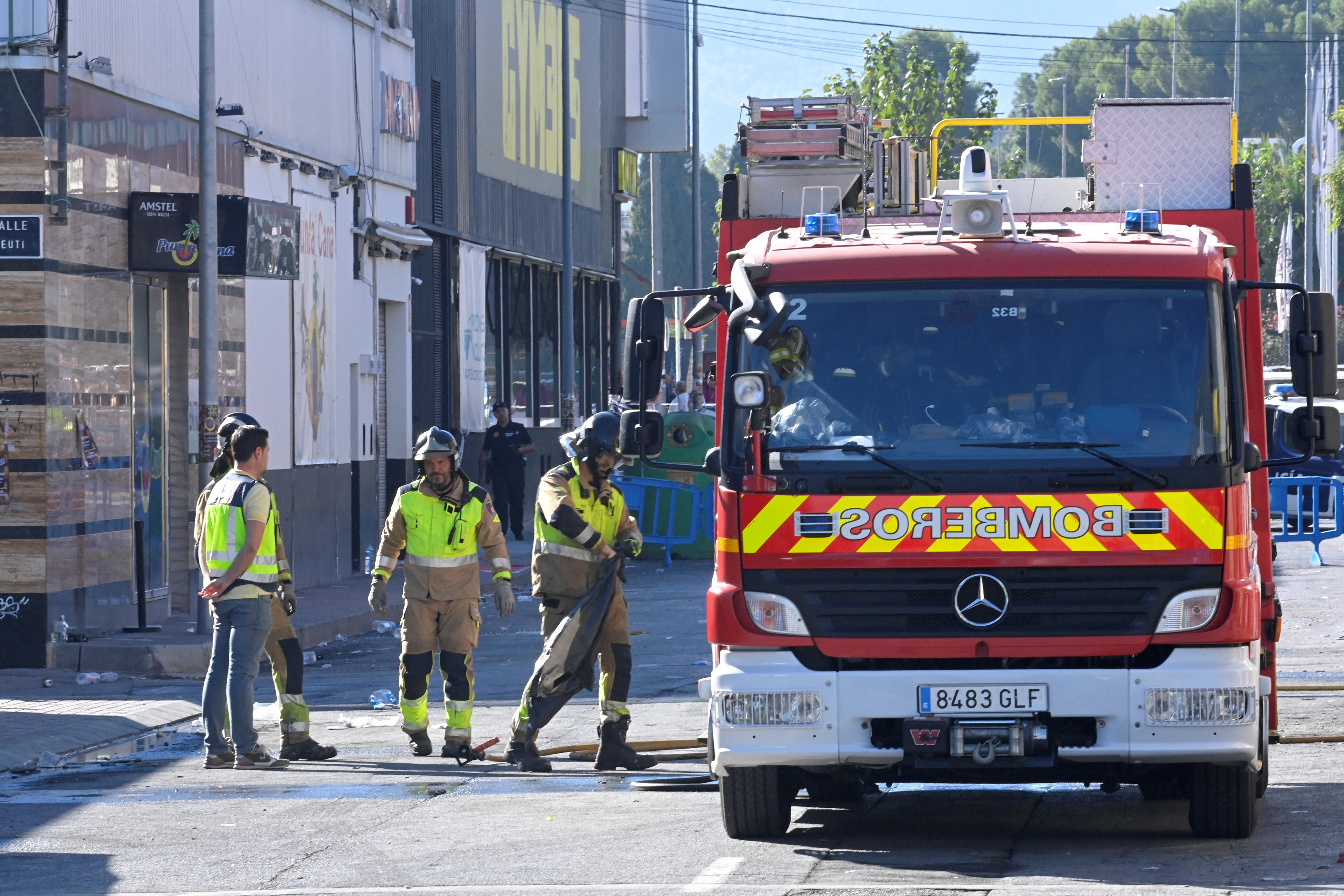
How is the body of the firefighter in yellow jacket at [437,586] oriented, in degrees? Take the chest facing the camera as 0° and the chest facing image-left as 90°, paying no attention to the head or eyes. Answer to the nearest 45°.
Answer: approximately 0°

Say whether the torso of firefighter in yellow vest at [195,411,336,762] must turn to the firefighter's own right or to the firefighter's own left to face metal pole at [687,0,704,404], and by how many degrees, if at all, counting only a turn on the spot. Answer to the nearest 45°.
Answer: approximately 90° to the firefighter's own left

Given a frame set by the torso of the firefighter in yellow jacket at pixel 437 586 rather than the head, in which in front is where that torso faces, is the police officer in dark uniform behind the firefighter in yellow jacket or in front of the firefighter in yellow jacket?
behind

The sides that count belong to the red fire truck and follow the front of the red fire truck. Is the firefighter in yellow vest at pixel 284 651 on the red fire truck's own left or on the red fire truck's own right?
on the red fire truck's own right

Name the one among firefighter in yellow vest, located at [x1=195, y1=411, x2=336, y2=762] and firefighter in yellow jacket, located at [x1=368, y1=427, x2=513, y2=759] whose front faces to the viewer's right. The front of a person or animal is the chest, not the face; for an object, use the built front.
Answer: firefighter in yellow vest, located at [x1=195, y1=411, x2=336, y2=762]

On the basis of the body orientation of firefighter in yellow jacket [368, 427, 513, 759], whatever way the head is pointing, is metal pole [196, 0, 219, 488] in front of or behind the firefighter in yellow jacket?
behind

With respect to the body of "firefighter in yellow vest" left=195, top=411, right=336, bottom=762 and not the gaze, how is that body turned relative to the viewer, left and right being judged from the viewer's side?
facing to the right of the viewer

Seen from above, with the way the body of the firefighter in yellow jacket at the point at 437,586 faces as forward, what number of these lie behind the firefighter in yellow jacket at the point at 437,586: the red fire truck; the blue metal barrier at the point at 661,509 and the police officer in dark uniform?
2

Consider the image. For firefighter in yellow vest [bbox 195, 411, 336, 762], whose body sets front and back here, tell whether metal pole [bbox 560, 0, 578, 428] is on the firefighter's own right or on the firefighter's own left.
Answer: on the firefighter's own left

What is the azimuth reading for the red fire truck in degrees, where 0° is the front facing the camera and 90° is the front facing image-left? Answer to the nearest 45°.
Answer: approximately 0°
